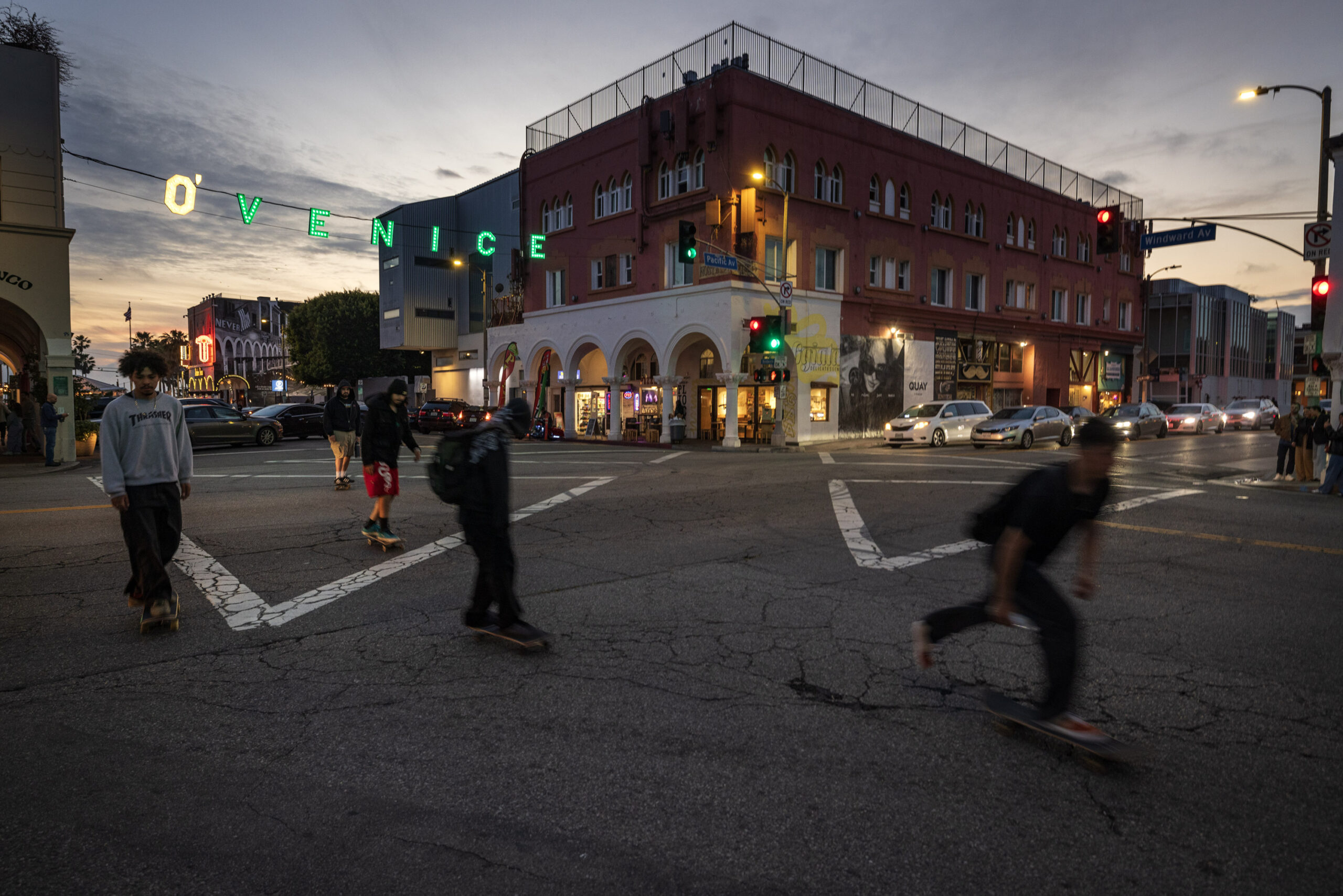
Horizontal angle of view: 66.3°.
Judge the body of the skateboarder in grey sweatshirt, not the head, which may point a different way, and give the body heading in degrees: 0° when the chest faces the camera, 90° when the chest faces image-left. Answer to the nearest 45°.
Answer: approximately 0°

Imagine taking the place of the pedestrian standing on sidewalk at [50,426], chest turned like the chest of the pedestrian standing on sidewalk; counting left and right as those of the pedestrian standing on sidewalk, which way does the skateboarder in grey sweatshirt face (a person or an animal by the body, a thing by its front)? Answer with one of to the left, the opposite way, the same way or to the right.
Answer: to the right

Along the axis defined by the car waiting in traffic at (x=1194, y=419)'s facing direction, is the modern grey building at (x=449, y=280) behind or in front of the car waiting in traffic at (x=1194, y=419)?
in front

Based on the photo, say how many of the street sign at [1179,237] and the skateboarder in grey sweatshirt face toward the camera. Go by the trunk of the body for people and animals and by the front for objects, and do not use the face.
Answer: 2

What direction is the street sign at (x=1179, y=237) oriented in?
toward the camera

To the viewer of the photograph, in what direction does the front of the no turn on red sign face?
facing the viewer
